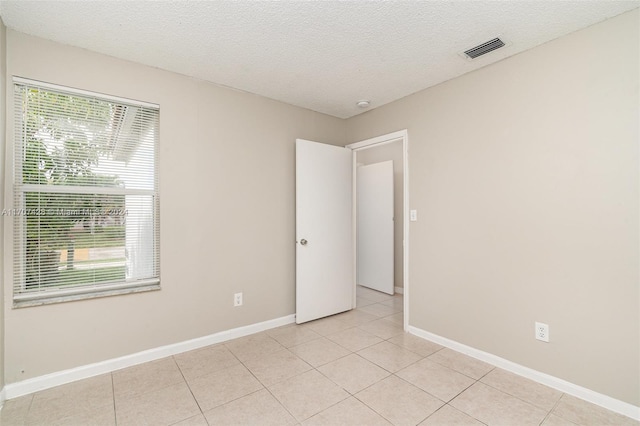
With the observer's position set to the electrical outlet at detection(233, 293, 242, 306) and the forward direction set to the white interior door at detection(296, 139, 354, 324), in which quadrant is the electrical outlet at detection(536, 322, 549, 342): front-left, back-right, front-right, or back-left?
front-right

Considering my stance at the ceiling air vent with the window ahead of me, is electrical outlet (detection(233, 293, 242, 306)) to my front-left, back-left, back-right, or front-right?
front-right

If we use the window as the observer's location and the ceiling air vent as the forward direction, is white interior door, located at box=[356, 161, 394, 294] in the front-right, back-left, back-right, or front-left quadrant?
front-left

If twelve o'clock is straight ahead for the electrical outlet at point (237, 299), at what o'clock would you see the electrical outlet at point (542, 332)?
the electrical outlet at point (542, 332) is roughly at 10 o'clock from the electrical outlet at point (237, 299).

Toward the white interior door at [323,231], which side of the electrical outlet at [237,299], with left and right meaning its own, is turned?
left

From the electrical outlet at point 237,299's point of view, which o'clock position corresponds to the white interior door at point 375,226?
The white interior door is roughly at 8 o'clock from the electrical outlet.

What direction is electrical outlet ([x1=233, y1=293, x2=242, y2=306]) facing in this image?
toward the camera

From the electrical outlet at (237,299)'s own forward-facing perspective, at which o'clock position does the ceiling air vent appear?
The ceiling air vent is roughly at 10 o'clock from the electrical outlet.

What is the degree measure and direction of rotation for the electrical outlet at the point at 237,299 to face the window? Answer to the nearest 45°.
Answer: approximately 90° to its right
